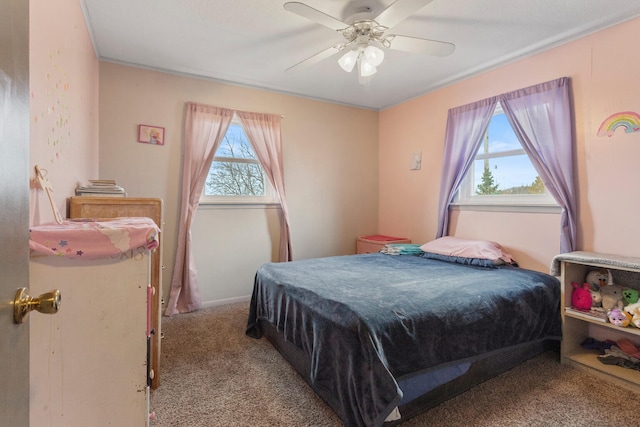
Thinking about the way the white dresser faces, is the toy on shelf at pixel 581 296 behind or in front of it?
in front

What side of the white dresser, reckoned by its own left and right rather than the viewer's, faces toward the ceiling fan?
front

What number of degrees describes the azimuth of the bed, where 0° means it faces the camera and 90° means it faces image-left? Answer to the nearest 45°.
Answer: approximately 45°

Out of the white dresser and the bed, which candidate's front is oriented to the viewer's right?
the white dresser

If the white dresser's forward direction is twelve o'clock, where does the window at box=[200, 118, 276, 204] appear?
The window is roughly at 10 o'clock from the white dresser.

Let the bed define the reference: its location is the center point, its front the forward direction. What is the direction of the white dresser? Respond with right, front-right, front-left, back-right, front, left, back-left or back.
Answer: front

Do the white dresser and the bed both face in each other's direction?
yes

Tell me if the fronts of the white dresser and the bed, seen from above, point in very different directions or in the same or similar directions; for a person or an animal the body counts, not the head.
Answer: very different directions

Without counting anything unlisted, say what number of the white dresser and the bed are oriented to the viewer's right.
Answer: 1

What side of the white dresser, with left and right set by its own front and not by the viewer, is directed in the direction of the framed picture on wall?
left

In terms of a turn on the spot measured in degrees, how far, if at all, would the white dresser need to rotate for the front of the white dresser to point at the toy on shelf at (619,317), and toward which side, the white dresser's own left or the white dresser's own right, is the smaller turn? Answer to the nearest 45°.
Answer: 0° — it already faces it

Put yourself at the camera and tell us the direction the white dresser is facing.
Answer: facing to the right of the viewer
